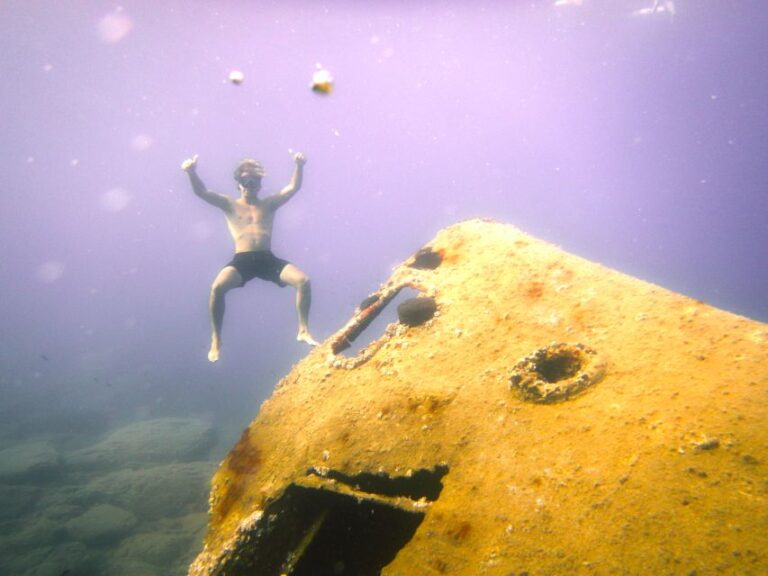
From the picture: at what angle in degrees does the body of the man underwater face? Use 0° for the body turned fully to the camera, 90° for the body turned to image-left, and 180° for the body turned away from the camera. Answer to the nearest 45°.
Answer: approximately 0°

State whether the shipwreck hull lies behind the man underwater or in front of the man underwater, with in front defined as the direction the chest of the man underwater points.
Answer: in front
